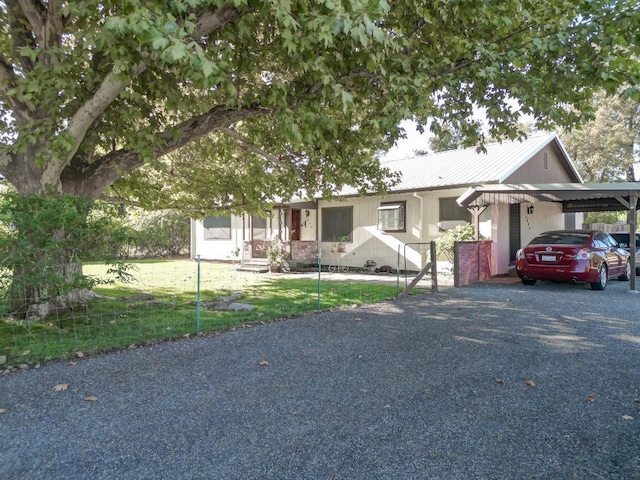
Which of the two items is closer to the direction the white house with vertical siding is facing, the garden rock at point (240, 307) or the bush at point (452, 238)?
the garden rock

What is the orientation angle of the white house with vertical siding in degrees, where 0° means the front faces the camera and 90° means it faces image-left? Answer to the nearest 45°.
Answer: approximately 45°

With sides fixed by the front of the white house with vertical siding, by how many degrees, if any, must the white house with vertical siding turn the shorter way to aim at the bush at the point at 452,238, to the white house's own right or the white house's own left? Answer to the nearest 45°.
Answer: approximately 45° to the white house's own left

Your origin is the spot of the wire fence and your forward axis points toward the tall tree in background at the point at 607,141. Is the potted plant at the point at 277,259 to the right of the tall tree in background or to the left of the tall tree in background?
left

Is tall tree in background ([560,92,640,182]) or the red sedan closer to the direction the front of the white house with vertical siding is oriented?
the red sedan

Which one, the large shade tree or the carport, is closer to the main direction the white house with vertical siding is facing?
the large shade tree

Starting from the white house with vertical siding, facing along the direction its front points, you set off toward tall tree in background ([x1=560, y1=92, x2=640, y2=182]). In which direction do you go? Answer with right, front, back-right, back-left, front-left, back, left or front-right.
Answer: back

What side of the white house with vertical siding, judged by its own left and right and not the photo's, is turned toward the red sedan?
left

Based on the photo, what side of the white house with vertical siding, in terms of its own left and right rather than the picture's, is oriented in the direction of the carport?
left
